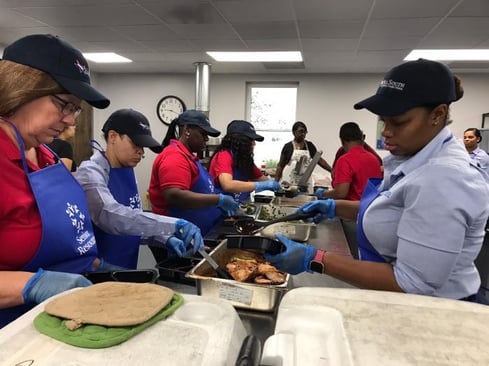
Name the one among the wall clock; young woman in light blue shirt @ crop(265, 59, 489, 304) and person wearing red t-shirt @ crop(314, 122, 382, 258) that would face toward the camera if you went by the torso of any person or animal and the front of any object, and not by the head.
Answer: the wall clock

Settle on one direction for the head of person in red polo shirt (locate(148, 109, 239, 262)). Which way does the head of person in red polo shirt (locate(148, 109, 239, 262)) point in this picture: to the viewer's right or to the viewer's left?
to the viewer's right

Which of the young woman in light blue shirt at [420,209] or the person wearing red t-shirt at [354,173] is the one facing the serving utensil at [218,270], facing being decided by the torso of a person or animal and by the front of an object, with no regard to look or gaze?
the young woman in light blue shirt

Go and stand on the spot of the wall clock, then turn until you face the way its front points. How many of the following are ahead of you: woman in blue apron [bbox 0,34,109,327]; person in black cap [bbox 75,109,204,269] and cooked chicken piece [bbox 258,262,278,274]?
3

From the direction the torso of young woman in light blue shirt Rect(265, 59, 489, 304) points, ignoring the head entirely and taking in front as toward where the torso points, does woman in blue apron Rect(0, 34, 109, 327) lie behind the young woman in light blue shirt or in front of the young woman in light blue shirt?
in front

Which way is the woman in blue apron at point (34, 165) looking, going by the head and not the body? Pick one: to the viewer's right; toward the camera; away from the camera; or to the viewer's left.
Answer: to the viewer's right

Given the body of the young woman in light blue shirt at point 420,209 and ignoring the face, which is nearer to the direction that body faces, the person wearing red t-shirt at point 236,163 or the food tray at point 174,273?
the food tray

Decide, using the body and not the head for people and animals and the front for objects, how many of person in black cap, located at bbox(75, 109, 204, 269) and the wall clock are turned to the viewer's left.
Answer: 0

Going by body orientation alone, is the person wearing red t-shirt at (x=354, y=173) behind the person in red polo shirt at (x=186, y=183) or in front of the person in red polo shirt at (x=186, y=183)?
in front

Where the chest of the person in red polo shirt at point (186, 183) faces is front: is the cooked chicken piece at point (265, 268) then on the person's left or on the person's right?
on the person's right

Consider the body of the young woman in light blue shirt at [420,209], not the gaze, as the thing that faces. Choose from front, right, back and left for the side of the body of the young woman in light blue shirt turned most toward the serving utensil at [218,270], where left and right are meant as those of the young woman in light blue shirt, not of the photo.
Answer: front

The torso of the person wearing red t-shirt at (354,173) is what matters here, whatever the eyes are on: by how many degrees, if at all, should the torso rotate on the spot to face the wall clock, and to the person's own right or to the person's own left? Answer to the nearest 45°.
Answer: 0° — they already face it

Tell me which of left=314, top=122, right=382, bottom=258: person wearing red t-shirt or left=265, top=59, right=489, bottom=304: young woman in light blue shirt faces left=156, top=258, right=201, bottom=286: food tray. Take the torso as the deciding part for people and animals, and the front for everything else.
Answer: the young woman in light blue shirt

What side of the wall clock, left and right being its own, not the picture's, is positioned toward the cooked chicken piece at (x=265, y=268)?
front

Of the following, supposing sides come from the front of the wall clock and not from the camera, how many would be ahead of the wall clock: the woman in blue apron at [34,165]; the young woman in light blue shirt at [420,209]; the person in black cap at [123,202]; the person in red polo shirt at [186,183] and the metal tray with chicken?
5

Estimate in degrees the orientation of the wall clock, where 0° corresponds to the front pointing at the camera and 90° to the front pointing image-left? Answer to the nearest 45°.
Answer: approximately 0°

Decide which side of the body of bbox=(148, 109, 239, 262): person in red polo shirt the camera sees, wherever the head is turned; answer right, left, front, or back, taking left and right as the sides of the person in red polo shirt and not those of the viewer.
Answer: right

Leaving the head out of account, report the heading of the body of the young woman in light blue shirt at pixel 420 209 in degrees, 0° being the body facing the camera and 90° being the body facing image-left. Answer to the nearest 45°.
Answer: approximately 90°

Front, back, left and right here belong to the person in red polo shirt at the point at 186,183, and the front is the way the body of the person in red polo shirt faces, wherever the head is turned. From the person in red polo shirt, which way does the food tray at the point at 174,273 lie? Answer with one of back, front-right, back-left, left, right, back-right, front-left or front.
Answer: right
